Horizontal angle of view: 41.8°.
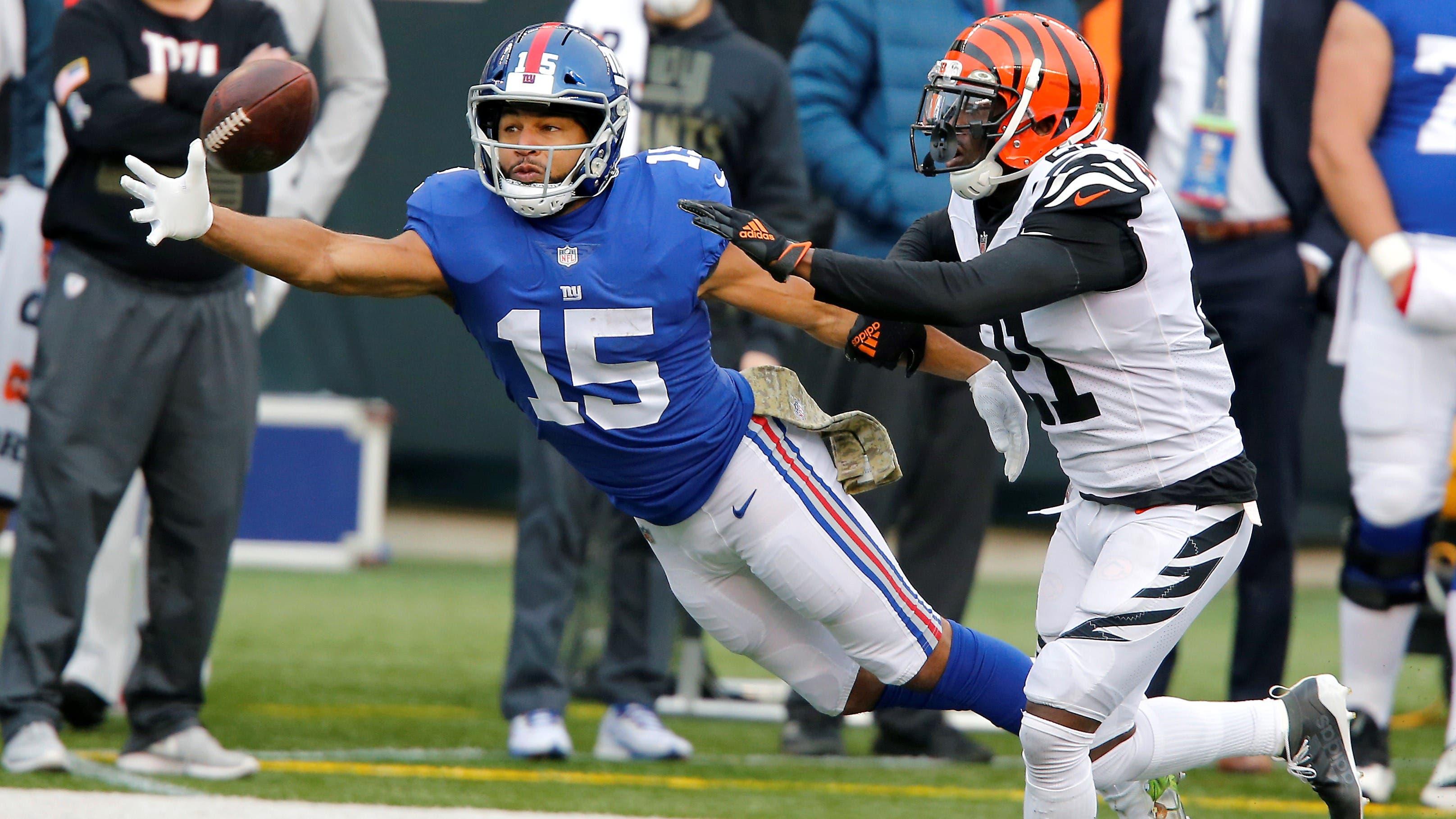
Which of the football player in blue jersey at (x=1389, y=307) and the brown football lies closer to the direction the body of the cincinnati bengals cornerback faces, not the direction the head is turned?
the brown football

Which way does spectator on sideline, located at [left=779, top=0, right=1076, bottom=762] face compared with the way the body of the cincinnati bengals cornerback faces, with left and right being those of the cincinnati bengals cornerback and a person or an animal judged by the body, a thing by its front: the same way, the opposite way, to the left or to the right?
to the left

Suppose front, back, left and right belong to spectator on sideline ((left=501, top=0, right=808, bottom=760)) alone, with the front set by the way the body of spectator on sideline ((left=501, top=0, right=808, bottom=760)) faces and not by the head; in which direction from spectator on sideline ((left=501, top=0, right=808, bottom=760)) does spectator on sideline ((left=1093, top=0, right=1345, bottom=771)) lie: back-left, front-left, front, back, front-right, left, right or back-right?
left

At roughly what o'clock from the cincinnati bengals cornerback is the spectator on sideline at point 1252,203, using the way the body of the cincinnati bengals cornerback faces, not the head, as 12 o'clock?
The spectator on sideline is roughly at 5 o'clock from the cincinnati bengals cornerback.

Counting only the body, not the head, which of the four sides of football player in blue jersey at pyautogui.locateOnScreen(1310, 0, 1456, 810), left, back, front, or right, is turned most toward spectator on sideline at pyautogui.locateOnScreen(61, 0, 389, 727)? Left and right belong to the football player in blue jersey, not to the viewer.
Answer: right

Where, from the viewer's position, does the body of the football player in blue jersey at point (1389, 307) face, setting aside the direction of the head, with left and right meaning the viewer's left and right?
facing the viewer

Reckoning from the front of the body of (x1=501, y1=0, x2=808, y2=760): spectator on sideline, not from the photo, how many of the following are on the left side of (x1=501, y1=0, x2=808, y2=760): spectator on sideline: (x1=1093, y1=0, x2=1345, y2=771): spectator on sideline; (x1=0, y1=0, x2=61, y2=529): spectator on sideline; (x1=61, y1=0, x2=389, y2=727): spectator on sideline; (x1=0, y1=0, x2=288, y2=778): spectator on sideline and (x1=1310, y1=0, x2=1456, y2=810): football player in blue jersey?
2

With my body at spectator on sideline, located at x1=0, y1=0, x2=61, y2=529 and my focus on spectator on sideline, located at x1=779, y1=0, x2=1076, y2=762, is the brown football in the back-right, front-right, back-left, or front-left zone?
front-right

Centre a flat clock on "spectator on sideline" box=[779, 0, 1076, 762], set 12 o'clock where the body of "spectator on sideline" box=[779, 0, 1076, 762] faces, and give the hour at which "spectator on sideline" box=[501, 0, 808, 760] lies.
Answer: "spectator on sideline" box=[501, 0, 808, 760] is roughly at 4 o'clock from "spectator on sideline" box=[779, 0, 1076, 762].

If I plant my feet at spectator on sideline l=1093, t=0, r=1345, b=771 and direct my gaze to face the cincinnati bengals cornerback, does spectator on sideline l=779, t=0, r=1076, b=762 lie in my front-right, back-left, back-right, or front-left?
front-right
